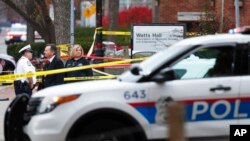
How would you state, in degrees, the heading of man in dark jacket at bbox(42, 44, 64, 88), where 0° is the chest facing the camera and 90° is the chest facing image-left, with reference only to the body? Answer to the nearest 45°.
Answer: approximately 45°

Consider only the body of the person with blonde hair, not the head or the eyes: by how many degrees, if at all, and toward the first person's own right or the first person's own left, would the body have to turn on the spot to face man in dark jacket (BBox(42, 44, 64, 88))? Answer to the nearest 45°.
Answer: approximately 90° to the first person's own right

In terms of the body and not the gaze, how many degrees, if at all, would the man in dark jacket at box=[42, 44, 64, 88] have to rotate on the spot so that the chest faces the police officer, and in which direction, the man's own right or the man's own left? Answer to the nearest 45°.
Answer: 0° — they already face them

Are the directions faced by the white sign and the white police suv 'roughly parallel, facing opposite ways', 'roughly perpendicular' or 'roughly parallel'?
roughly perpendicular

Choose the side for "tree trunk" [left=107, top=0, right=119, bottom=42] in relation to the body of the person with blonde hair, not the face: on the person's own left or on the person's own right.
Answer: on the person's own left

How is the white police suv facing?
to the viewer's left

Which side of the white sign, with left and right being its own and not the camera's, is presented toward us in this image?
front

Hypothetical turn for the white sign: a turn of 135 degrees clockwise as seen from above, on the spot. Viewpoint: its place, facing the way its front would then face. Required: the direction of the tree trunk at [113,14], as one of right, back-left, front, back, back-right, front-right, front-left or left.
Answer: front-right

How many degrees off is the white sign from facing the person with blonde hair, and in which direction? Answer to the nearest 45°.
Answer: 0° — it already faces them

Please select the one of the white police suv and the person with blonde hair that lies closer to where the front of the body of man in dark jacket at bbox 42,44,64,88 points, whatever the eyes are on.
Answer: the white police suv

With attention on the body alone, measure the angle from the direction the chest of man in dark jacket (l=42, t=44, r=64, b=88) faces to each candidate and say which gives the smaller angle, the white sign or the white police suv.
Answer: the white police suv

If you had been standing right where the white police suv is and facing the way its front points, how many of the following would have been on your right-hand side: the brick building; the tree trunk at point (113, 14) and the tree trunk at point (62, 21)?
3

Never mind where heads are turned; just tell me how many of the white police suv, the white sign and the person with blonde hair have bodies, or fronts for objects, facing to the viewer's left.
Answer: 1

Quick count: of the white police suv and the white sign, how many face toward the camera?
1
